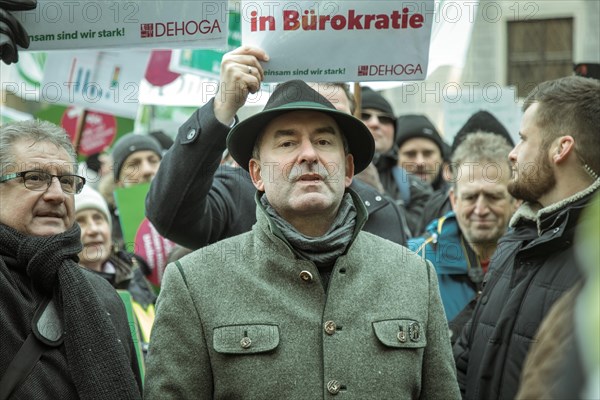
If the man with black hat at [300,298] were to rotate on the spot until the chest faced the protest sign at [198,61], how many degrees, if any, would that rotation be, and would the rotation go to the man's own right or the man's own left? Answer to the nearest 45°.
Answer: approximately 180°

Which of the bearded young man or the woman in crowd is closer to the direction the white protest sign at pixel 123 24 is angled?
the bearded young man

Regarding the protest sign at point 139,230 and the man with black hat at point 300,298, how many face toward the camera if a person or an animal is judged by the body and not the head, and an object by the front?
2

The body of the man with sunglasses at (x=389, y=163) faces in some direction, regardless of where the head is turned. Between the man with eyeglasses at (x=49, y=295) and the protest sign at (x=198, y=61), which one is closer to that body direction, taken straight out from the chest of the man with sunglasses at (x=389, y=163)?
the man with eyeglasses

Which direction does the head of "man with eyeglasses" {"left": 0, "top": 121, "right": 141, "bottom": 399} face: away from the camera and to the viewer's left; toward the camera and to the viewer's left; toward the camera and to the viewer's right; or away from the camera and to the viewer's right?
toward the camera and to the viewer's right
